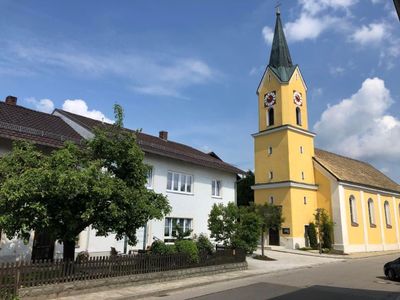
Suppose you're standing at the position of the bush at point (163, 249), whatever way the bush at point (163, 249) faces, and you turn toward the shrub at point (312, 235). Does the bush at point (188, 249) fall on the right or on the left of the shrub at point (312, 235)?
right

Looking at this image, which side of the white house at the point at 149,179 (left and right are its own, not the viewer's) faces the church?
left

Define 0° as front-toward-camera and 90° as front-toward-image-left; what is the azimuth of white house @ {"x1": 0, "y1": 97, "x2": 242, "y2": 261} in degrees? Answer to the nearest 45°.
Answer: approximately 315°

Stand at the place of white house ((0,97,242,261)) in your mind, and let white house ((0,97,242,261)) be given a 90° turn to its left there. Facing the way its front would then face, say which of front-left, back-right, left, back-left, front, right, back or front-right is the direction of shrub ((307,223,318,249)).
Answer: front

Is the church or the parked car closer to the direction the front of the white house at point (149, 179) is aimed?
the parked car
